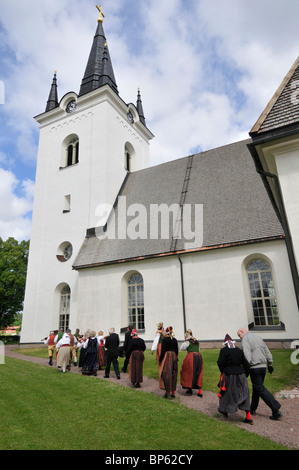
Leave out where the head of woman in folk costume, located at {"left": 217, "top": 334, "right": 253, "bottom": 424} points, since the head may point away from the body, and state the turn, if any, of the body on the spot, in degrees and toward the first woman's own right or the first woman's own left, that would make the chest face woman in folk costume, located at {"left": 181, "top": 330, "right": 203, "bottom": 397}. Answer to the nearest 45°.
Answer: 0° — they already face them

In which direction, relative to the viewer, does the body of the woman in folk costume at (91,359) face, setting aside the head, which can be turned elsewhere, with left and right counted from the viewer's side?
facing away from the viewer and to the left of the viewer

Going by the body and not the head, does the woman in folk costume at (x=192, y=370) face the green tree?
yes

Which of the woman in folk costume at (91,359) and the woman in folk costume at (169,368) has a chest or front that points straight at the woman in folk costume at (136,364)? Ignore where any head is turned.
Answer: the woman in folk costume at (169,368)

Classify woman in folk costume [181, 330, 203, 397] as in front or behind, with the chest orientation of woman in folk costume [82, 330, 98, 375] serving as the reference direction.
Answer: behind

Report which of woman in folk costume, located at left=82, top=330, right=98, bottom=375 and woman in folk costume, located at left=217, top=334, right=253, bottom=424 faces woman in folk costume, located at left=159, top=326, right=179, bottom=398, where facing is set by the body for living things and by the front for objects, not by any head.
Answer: woman in folk costume, located at left=217, top=334, right=253, bottom=424

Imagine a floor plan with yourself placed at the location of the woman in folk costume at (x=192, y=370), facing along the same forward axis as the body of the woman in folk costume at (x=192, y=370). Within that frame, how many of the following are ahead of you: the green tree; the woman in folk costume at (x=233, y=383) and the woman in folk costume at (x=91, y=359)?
2

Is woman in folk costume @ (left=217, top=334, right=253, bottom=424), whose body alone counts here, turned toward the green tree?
yes

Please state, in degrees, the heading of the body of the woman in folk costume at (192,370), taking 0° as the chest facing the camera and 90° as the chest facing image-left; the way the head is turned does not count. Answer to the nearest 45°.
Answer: approximately 135°

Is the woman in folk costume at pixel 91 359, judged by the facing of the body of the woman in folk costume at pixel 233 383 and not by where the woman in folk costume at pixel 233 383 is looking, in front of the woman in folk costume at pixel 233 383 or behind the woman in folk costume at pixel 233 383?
in front

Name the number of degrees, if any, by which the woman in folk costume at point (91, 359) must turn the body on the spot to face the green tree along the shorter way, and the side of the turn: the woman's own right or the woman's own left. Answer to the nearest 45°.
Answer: approximately 45° to the woman's own right

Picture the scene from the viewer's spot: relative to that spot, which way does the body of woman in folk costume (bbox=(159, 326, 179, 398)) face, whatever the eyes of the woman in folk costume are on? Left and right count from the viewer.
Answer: facing away from the viewer and to the left of the viewer

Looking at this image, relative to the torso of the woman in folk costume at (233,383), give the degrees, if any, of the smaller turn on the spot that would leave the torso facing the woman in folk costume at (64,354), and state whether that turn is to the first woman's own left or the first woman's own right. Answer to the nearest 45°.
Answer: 0° — they already face them

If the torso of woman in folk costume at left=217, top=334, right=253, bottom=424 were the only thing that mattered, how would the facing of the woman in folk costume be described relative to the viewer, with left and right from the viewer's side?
facing away from the viewer and to the left of the viewer
